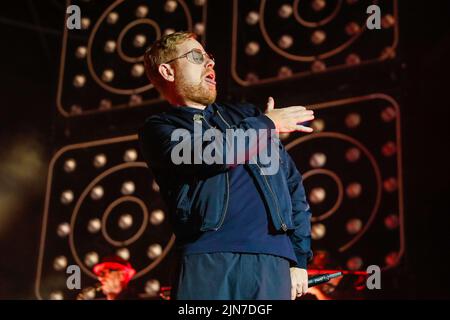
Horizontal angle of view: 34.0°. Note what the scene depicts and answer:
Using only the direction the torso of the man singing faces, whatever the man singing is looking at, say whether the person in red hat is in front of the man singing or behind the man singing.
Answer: behind

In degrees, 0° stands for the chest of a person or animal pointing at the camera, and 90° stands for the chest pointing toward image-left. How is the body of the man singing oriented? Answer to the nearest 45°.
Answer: approximately 315°
